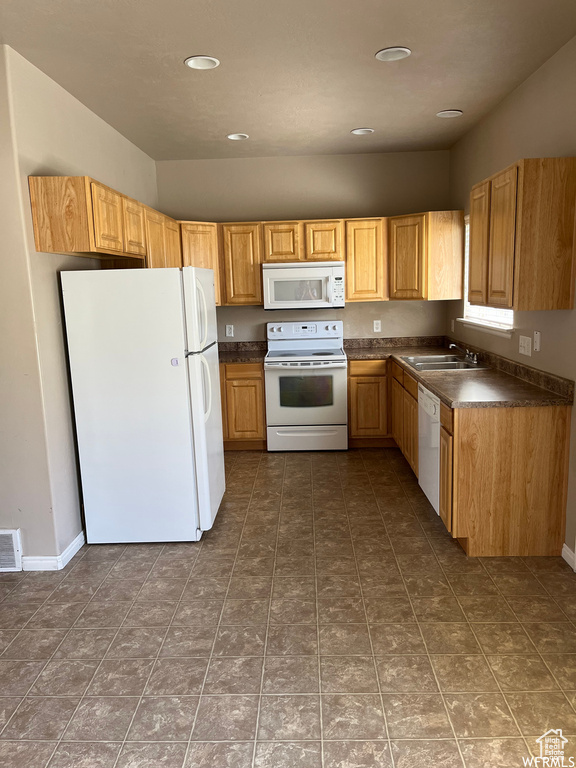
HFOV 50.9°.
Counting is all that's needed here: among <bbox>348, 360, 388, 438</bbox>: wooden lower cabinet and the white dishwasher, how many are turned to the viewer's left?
1

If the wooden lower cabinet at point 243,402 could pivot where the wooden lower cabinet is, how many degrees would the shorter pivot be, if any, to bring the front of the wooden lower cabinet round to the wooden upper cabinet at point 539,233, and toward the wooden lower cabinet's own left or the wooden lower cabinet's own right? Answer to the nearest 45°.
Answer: approximately 45° to the wooden lower cabinet's own left

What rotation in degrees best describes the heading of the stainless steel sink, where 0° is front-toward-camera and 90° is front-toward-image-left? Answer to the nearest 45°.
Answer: approximately 90°

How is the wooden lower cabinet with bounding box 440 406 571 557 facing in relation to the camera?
to the viewer's left

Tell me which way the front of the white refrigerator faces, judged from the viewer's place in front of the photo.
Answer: facing to the right of the viewer

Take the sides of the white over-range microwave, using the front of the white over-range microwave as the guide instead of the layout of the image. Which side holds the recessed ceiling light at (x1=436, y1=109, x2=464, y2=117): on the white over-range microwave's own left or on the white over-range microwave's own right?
on the white over-range microwave's own left

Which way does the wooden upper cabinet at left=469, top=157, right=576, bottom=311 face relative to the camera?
to the viewer's left

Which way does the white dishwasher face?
to the viewer's left

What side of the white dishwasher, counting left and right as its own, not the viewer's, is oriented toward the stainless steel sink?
right

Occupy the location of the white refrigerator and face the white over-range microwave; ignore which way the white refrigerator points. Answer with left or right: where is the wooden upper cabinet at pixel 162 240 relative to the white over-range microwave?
left

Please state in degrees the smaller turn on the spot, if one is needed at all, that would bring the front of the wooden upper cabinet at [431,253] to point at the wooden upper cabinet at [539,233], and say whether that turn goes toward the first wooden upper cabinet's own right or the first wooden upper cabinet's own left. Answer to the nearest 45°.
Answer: approximately 45° to the first wooden upper cabinet's own left
